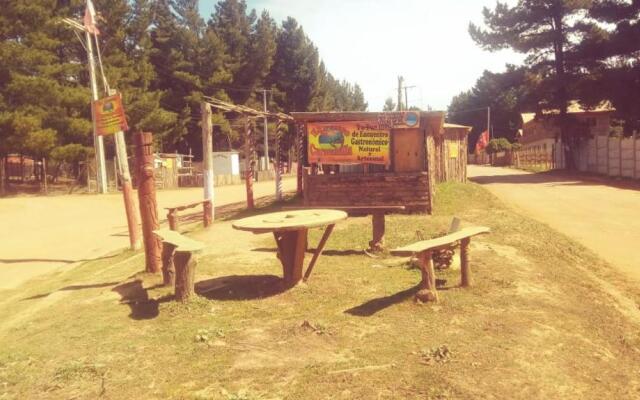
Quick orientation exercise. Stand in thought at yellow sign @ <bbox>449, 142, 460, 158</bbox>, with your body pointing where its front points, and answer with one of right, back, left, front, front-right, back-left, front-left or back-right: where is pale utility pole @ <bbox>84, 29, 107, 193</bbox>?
right

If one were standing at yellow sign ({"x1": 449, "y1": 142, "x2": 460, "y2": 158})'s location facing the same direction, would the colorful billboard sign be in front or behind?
in front

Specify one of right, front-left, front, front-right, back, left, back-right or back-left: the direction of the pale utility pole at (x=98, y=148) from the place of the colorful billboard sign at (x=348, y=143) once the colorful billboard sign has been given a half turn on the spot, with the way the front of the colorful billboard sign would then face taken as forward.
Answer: front-left

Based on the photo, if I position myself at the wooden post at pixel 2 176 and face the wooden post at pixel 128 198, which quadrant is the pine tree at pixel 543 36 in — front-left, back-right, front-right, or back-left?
front-left

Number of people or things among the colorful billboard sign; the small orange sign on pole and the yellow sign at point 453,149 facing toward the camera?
3

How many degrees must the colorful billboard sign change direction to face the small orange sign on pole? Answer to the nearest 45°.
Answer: approximately 45° to its right

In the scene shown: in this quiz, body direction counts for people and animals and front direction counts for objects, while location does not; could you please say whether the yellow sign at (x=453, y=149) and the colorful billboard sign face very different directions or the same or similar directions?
same or similar directions

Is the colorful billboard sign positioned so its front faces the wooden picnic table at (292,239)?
yes

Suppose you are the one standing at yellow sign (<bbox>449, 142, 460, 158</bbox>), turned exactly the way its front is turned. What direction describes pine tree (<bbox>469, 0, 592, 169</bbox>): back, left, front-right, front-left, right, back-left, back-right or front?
back-left

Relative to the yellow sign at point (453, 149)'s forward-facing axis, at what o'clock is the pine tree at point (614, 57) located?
The pine tree is roughly at 8 o'clock from the yellow sign.

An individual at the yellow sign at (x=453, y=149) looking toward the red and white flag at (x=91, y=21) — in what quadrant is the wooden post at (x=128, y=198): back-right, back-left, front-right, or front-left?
front-left

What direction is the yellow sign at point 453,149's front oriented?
toward the camera

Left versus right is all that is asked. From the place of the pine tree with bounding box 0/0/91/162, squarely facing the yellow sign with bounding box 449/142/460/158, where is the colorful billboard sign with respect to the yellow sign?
right

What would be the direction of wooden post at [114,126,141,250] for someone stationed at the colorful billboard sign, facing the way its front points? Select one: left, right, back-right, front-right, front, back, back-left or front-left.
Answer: front-right

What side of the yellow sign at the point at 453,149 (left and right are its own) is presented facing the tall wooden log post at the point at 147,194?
front

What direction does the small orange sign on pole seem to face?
toward the camera
